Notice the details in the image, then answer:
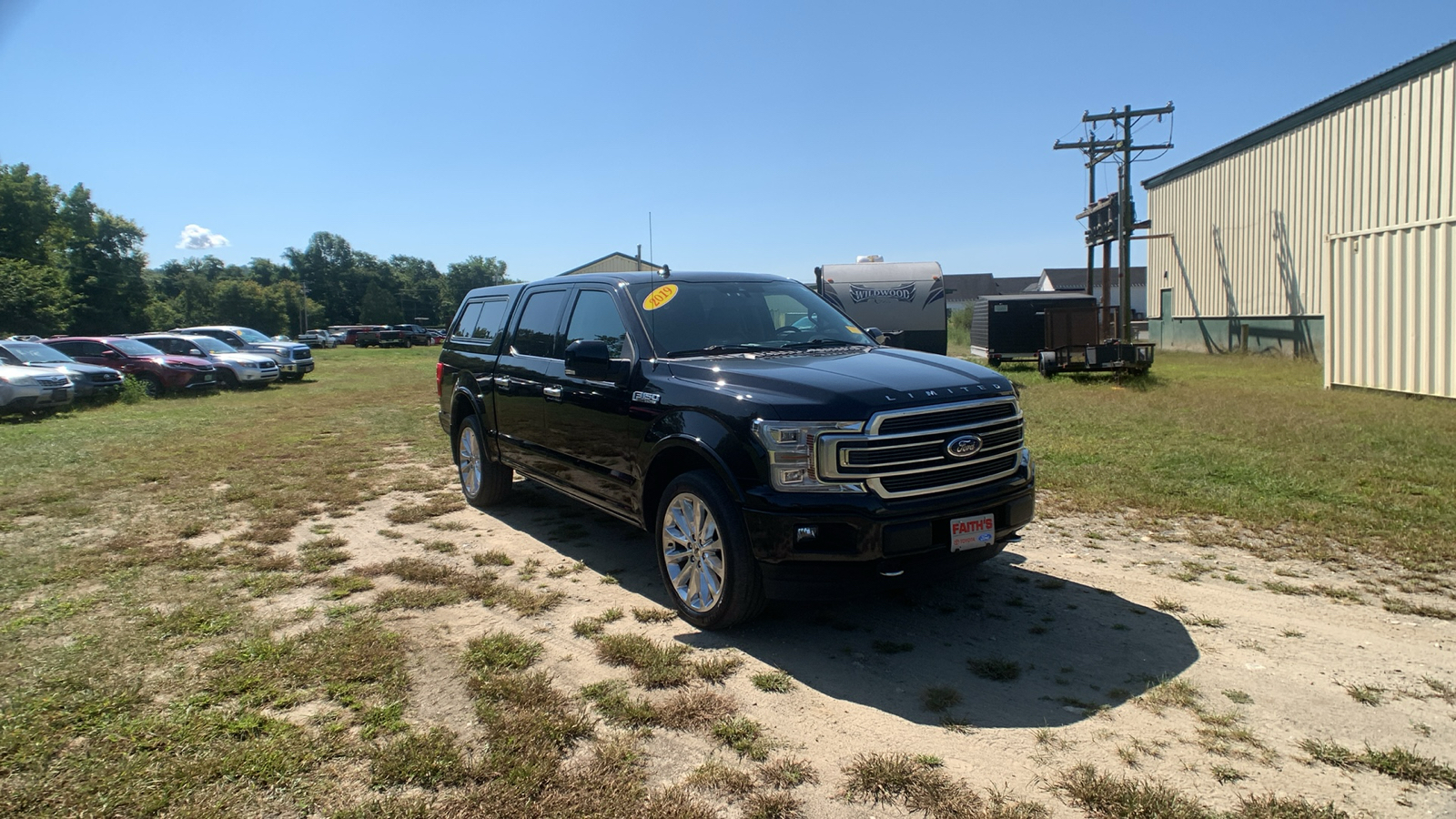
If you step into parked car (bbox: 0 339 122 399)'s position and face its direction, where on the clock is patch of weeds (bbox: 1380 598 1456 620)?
The patch of weeds is roughly at 1 o'clock from the parked car.

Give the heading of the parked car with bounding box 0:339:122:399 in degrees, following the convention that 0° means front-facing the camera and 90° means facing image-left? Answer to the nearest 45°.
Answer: approximately 315°

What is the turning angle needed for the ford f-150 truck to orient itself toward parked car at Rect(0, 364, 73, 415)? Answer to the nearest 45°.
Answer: approximately 180°

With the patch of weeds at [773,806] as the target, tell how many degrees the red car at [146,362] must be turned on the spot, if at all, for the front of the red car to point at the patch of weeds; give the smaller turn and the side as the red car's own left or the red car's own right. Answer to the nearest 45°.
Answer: approximately 45° to the red car's own right

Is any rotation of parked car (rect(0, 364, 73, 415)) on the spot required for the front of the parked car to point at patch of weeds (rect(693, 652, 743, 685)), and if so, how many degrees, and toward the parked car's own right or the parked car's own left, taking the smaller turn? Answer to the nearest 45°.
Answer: approximately 45° to the parked car's own right
